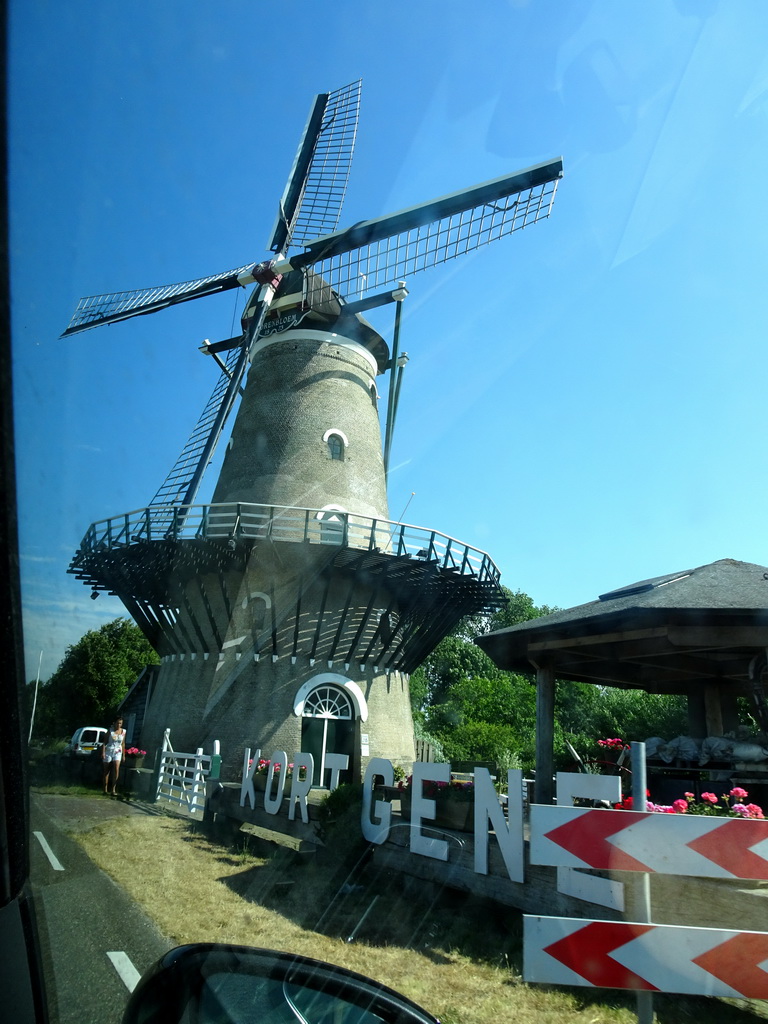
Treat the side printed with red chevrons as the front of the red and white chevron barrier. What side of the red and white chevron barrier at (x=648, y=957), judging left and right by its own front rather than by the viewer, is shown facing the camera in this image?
front

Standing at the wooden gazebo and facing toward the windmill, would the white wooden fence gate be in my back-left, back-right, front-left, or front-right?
front-left

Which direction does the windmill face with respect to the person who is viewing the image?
facing the viewer and to the left of the viewer

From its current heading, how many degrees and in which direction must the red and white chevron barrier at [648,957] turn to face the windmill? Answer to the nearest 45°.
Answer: approximately 135° to its right

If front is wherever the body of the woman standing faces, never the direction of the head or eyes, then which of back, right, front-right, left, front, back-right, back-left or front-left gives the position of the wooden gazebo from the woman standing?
front-left

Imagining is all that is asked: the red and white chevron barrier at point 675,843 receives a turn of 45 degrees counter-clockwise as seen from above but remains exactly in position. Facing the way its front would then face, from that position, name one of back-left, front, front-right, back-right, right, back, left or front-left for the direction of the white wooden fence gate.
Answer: back

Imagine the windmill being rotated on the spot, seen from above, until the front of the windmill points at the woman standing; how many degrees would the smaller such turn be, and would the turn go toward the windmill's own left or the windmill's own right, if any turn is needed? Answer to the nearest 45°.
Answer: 0° — it already faces them

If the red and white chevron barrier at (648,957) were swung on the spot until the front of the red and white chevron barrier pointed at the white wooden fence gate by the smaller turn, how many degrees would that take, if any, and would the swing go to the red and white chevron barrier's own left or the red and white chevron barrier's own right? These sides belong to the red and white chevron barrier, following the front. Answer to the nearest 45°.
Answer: approximately 135° to the red and white chevron barrier's own right

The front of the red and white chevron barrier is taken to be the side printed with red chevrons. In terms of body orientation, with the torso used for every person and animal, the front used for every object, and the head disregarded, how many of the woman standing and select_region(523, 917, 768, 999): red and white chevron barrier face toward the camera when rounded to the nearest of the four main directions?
2

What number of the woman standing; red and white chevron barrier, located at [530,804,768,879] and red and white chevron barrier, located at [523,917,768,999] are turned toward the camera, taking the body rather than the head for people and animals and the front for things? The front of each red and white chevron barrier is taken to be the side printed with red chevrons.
3

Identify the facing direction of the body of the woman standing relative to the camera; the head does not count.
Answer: toward the camera
